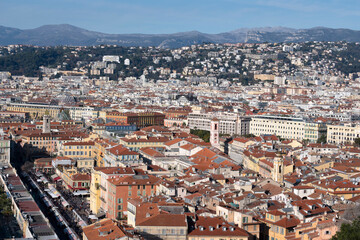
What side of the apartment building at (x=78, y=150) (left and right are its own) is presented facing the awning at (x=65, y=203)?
front

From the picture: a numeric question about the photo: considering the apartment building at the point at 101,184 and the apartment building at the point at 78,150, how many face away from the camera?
0

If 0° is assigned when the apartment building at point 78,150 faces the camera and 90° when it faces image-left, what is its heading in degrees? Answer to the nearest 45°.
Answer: approximately 0°

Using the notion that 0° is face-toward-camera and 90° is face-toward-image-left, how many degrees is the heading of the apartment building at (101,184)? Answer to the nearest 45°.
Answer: approximately 45°

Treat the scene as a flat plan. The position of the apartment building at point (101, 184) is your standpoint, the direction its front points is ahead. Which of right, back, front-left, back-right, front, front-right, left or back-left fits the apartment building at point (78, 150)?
back-right

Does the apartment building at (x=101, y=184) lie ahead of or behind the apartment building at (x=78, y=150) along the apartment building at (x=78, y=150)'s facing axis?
ahead

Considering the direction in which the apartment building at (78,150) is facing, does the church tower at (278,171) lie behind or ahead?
ahead

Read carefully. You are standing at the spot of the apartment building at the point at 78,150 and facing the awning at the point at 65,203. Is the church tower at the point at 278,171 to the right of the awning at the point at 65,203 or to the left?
left
